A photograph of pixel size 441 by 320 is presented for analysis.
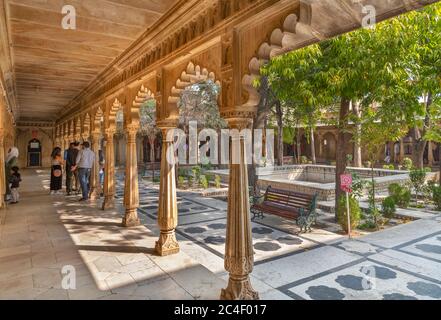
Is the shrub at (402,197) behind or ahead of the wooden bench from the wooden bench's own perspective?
behind

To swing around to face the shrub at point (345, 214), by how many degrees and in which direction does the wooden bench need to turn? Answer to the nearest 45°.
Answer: approximately 135° to its left

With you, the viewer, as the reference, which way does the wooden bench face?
facing the viewer and to the left of the viewer

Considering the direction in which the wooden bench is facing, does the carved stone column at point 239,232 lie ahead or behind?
ahead

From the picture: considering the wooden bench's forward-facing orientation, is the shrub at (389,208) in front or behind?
behind

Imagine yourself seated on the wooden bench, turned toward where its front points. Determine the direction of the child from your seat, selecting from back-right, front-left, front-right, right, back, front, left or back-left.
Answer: front-right

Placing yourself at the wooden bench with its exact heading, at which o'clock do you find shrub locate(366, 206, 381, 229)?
The shrub is roughly at 7 o'clock from the wooden bench.

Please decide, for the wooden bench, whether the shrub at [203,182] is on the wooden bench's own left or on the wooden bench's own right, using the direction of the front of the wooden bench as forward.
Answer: on the wooden bench's own right

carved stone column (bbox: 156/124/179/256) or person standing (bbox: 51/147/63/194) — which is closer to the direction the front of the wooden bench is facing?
the carved stone column

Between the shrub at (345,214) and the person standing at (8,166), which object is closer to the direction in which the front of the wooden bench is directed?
the person standing

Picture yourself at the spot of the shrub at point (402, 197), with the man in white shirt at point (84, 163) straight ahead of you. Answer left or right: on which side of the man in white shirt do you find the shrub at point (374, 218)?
left

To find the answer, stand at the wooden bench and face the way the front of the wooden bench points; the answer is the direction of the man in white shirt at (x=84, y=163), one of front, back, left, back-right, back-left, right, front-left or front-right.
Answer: front-right

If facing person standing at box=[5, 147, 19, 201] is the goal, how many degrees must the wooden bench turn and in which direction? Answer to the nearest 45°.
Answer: approximately 45° to its right

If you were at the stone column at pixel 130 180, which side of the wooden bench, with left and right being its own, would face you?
front

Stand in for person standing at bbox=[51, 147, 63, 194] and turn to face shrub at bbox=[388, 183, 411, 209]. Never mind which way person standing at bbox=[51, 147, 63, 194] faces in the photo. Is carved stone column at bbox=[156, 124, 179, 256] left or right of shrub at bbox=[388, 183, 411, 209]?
right

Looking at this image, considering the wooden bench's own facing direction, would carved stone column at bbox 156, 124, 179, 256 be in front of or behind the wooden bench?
in front
